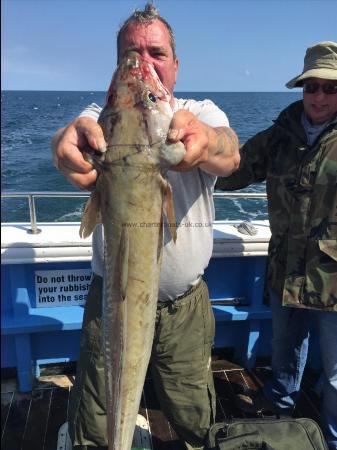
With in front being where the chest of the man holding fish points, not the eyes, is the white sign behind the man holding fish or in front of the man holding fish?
behind

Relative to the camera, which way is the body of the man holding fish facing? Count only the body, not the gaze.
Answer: toward the camera

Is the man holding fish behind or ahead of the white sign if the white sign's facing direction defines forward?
ahead

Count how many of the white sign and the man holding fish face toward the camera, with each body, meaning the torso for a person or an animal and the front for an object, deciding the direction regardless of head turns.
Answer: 2

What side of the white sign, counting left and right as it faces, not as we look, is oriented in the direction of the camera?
front

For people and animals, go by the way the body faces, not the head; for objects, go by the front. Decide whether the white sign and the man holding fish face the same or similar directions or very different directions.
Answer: same or similar directions

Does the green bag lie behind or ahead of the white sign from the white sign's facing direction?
ahead

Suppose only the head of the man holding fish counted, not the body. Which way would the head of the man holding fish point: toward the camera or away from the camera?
toward the camera

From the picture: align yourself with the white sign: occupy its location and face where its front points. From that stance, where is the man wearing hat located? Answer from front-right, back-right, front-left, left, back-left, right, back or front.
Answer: front-left

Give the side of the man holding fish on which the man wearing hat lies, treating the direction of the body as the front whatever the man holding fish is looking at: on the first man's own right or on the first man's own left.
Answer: on the first man's own left
